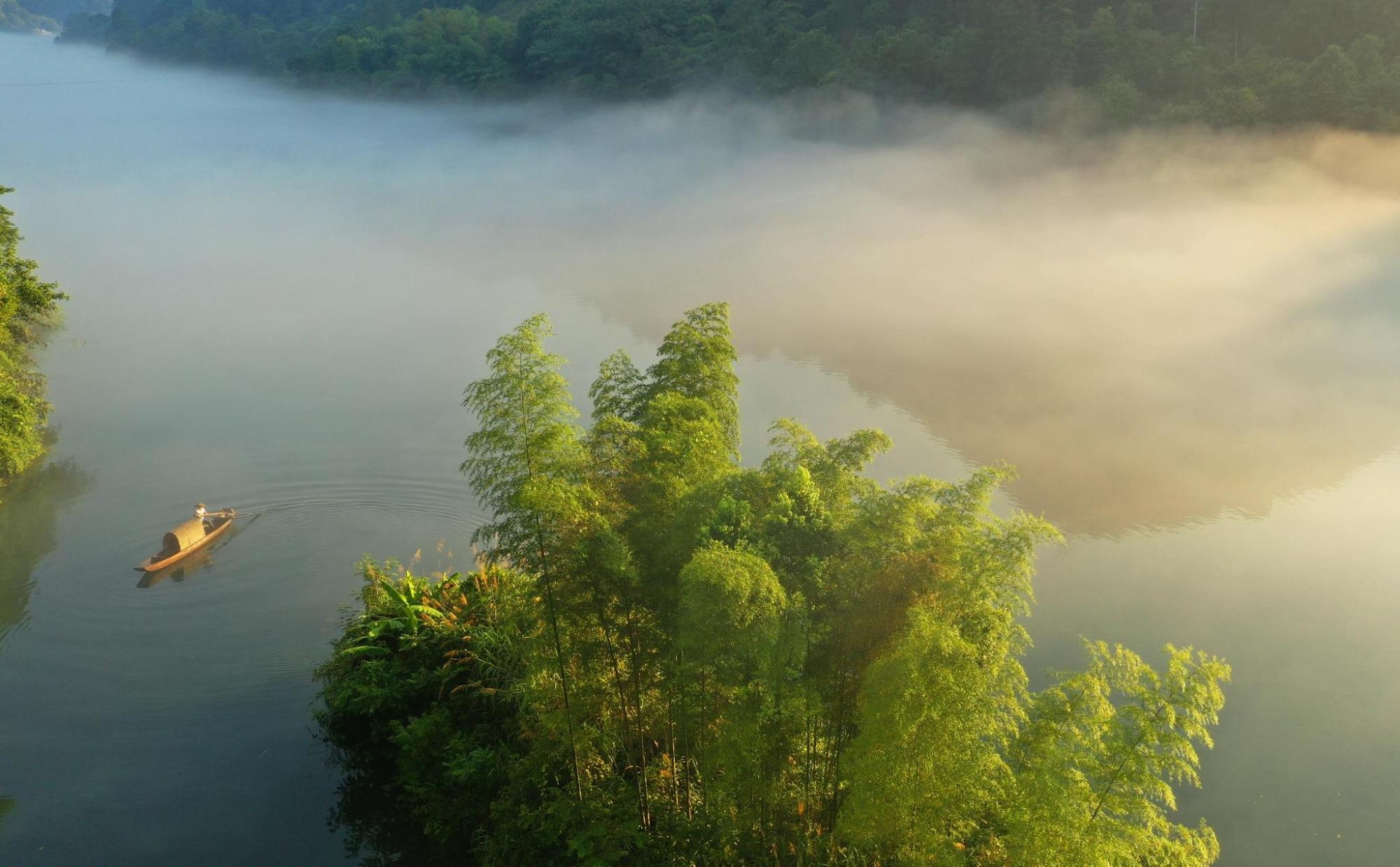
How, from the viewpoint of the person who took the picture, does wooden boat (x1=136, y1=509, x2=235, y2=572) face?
facing the viewer and to the left of the viewer

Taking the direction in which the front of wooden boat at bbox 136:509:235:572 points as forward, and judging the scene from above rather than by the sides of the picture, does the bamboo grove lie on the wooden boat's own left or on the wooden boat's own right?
on the wooden boat's own left

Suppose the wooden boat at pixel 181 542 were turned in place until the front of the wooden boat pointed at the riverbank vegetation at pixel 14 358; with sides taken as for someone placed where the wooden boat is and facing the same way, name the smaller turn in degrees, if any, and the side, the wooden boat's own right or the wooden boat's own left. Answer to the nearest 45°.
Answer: approximately 90° to the wooden boat's own right
